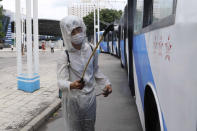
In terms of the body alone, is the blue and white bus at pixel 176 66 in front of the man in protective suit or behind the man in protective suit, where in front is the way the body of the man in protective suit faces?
in front
